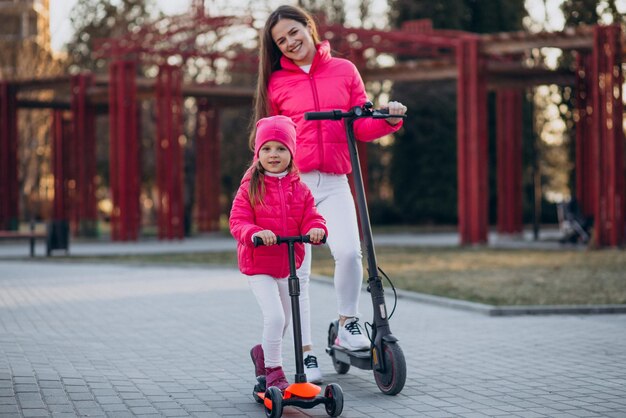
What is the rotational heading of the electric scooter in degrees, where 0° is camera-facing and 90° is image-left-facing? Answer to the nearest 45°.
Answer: approximately 315°

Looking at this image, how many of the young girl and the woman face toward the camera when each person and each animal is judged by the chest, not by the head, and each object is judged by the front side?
2

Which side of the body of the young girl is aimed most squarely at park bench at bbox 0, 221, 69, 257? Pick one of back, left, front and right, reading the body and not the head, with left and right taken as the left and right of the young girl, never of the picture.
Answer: back

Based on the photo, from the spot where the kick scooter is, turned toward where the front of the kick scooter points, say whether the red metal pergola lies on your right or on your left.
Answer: on your left

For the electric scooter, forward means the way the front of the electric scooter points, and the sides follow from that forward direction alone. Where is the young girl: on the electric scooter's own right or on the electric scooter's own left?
on the electric scooter's own right

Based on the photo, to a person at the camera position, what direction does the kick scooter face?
facing the viewer and to the right of the viewer
